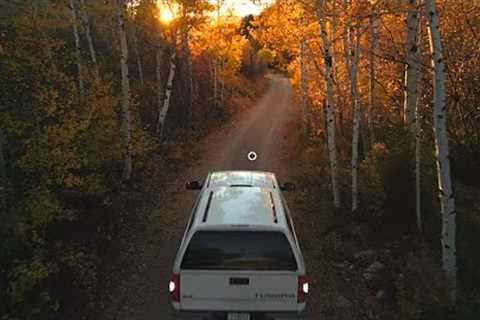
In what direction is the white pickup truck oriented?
away from the camera
